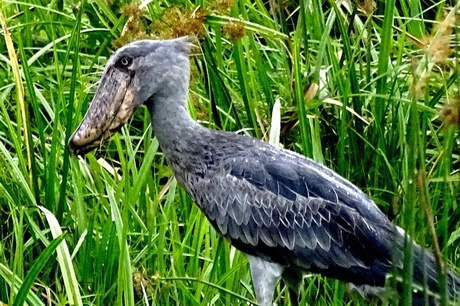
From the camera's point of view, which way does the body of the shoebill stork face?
to the viewer's left
